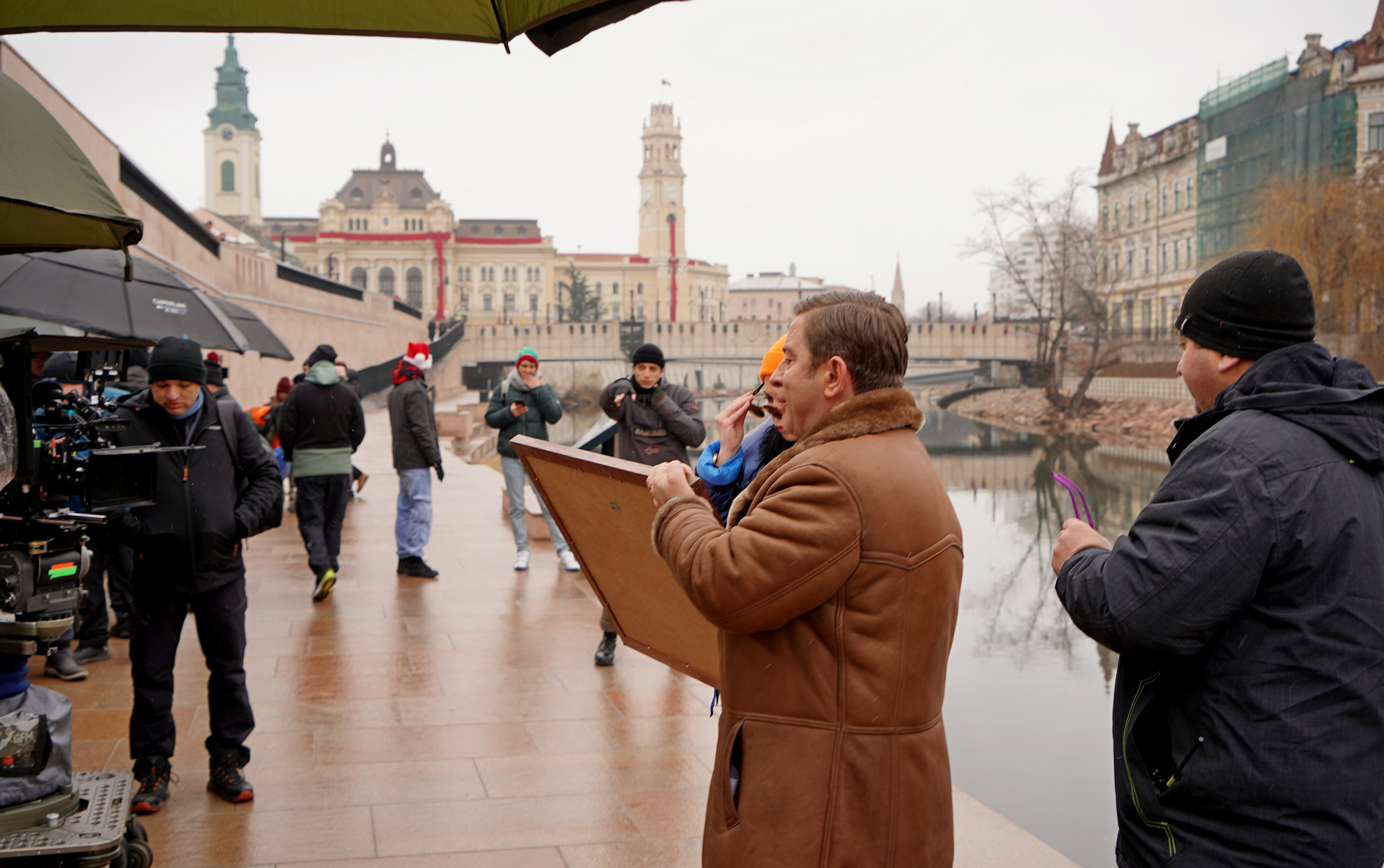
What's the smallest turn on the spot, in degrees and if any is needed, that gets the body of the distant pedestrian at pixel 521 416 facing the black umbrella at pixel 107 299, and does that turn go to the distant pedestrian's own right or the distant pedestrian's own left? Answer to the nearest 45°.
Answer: approximately 45° to the distant pedestrian's own right

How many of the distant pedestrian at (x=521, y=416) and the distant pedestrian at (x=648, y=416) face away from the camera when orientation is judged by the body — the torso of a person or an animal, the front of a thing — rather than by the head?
0

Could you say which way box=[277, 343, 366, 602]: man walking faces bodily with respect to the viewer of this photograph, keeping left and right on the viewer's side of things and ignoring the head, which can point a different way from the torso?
facing away from the viewer

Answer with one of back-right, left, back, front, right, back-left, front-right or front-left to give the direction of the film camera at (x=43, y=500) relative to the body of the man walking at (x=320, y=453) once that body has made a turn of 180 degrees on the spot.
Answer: front

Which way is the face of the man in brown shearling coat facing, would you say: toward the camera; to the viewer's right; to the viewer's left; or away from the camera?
to the viewer's left

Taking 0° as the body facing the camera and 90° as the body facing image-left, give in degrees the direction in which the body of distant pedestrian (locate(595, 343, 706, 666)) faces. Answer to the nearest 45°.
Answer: approximately 0°

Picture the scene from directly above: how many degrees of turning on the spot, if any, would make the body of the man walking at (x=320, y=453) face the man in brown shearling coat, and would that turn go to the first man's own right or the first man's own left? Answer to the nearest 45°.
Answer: approximately 180°

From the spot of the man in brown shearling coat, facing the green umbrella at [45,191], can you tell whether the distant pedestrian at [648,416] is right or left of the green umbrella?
right

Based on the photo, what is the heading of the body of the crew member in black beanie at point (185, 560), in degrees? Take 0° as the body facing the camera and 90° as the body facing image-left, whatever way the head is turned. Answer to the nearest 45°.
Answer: approximately 0°

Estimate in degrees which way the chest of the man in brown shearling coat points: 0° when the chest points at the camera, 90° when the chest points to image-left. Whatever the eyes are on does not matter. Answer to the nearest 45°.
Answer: approximately 135°
